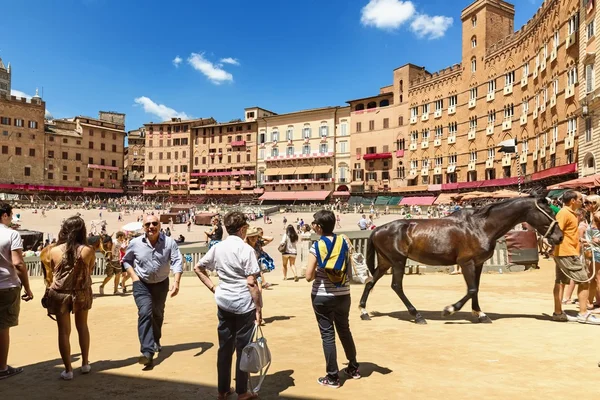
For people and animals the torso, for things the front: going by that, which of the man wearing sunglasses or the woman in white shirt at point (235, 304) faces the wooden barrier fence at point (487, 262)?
the woman in white shirt

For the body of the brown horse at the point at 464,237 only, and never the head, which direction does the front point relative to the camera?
to the viewer's right

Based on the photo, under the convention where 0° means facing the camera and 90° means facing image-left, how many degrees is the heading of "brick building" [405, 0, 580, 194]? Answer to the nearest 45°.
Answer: approximately 45°

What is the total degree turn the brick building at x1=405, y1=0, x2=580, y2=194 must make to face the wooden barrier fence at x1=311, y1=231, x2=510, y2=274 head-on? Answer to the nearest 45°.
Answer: approximately 45° to its left

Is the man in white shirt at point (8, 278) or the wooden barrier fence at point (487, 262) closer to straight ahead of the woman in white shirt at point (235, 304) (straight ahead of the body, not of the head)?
the wooden barrier fence

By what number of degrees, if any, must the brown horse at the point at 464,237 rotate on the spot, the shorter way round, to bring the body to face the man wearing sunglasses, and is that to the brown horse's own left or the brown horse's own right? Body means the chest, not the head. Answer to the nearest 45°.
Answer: approximately 135° to the brown horse's own right

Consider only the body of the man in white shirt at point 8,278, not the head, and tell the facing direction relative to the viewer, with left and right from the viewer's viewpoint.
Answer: facing away from the viewer and to the right of the viewer

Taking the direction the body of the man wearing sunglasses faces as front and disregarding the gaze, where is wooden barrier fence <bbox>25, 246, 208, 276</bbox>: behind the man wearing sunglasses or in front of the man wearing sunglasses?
behind

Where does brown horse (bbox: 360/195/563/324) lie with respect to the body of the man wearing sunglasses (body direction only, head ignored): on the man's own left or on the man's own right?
on the man's own left

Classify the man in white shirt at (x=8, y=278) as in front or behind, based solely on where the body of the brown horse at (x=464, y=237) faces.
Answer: behind

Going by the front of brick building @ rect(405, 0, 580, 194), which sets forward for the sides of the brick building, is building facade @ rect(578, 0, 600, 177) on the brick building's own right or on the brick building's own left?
on the brick building's own left

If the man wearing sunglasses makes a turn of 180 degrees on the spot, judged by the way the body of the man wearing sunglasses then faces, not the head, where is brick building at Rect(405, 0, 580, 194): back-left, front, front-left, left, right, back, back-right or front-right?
front-right

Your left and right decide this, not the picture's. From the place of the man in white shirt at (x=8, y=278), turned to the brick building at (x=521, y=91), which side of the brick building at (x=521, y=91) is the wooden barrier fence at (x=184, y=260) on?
left
